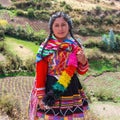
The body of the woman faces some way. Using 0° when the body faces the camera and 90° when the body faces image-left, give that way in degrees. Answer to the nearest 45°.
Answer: approximately 0°

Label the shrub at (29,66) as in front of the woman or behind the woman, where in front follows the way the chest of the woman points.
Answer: behind

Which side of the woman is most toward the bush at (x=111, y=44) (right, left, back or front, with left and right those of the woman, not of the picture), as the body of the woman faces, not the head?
back

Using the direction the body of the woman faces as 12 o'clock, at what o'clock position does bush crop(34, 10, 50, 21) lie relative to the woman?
The bush is roughly at 6 o'clock from the woman.
